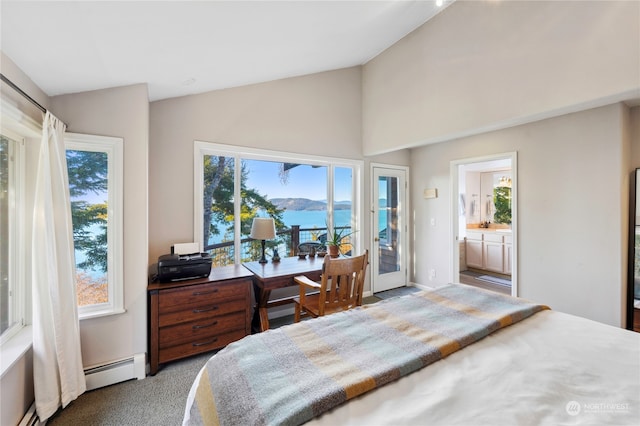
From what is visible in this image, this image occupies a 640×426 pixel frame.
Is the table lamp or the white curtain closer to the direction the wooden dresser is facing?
the white curtain

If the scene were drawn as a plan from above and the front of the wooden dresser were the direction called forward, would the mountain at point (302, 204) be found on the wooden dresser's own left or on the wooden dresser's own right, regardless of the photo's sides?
on the wooden dresser's own left

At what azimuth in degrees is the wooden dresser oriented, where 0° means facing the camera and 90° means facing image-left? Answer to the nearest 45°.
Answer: approximately 315°

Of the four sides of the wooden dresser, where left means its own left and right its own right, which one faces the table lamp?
left

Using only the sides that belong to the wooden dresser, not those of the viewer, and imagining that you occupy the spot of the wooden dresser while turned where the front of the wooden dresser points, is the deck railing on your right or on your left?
on your left

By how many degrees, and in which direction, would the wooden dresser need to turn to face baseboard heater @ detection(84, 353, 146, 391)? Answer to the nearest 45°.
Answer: approximately 135° to its right

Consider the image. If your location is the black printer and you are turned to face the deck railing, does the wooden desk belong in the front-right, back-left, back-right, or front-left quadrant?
front-right

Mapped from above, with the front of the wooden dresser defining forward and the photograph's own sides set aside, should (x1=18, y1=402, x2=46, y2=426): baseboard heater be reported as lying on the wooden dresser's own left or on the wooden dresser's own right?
on the wooden dresser's own right
